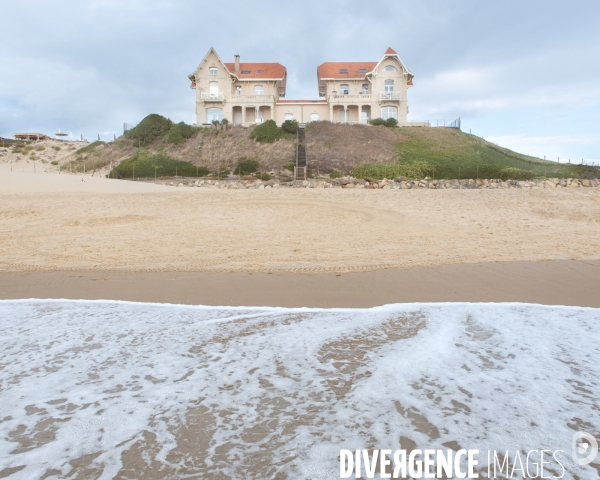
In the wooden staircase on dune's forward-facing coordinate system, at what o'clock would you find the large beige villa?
The large beige villa is roughly at 6 o'clock from the wooden staircase on dune.

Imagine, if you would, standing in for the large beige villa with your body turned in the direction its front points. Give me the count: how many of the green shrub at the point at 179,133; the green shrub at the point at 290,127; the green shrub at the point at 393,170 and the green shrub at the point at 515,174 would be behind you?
0

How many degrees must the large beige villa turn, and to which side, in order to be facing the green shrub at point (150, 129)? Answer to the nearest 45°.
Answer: approximately 45° to its right

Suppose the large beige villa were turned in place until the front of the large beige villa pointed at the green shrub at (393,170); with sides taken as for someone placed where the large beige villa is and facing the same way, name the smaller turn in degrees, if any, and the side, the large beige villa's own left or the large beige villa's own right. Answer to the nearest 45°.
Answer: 0° — it already faces it

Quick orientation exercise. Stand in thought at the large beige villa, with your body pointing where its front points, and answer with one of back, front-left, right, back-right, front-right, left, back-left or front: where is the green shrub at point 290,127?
front

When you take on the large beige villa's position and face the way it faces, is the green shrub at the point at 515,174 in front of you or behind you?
in front

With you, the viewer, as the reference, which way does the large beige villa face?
facing the viewer

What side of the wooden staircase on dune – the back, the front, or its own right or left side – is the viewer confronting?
front

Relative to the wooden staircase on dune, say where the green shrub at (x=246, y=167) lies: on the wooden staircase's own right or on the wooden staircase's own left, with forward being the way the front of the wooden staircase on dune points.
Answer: on the wooden staircase's own right

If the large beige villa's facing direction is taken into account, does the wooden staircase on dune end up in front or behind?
in front

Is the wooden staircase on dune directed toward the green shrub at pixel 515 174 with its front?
no

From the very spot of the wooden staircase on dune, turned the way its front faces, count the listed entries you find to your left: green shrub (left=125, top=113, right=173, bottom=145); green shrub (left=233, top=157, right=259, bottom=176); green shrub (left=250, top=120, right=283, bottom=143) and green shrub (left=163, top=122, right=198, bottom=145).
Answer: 0

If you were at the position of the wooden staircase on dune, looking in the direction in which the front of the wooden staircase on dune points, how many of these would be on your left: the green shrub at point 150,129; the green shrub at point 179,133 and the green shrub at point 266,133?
0

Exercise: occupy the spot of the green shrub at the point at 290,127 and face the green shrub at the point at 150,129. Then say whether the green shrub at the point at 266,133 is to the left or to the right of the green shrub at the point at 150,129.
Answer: left

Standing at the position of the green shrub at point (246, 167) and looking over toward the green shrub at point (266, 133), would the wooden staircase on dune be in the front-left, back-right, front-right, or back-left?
front-right

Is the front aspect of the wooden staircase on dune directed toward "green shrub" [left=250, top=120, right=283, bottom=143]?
no

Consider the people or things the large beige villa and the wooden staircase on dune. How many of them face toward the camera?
2

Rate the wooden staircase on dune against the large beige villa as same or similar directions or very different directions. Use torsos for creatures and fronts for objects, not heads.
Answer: same or similar directions

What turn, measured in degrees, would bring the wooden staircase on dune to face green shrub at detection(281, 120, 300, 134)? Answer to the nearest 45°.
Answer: approximately 180°

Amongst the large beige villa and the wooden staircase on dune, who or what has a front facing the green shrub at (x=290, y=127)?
the large beige villa

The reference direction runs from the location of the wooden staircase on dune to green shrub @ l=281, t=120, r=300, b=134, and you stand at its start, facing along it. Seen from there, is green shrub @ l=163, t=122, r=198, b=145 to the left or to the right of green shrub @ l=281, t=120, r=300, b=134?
left
